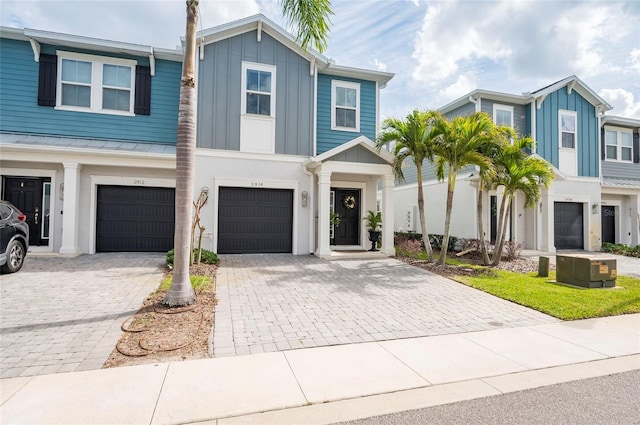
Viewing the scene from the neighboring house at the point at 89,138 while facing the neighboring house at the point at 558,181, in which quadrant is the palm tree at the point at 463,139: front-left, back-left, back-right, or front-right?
front-right

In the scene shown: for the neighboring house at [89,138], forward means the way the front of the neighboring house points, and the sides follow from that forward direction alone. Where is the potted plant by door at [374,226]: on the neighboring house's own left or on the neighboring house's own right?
on the neighboring house's own left

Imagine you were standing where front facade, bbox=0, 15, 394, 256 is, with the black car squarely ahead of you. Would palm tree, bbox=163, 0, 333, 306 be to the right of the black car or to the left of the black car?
left

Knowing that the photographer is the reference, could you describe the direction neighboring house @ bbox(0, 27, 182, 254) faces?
facing the viewer

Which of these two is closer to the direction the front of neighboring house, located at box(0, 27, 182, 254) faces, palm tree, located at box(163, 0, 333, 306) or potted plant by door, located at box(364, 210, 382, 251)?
the palm tree

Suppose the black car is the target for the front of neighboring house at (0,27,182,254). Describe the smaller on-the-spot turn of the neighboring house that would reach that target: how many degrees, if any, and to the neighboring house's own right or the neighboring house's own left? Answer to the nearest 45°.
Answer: approximately 45° to the neighboring house's own right

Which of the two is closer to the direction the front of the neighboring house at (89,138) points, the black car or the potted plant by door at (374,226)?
the black car

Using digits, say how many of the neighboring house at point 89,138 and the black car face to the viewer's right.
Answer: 0
